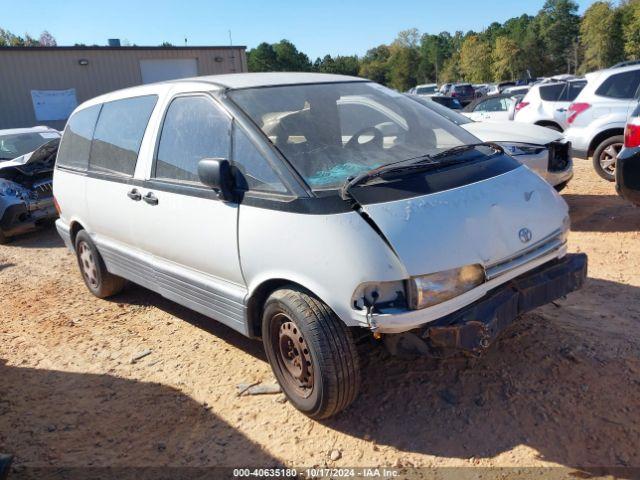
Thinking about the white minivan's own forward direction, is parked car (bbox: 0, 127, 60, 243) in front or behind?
behind

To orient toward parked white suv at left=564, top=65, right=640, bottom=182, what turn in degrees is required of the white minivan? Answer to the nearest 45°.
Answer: approximately 90° to its left

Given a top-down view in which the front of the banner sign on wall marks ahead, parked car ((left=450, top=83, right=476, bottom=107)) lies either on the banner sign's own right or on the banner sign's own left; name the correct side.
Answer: on the banner sign's own left

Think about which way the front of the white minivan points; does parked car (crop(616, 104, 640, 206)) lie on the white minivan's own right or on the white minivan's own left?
on the white minivan's own left

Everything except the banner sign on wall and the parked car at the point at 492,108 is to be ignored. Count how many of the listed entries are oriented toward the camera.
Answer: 1

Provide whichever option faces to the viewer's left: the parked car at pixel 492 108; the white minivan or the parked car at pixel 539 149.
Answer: the parked car at pixel 492 108

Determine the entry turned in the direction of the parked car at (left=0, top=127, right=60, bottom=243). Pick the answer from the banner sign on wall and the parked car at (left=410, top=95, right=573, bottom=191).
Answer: the banner sign on wall

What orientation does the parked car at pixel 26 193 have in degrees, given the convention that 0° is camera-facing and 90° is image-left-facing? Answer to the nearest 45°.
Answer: approximately 315°

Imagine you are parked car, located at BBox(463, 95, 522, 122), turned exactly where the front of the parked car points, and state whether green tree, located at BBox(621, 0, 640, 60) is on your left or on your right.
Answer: on your right

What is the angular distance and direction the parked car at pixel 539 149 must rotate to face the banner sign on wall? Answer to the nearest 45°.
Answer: approximately 180°
